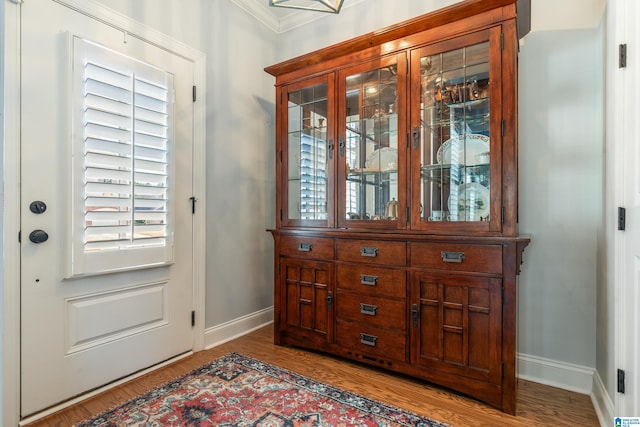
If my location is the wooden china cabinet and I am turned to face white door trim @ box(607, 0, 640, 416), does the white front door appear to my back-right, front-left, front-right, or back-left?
back-right

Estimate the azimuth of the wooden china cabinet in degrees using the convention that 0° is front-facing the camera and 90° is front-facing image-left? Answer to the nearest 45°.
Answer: approximately 45°

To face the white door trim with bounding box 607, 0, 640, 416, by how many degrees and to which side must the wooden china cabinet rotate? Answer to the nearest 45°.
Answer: approximately 90° to its left

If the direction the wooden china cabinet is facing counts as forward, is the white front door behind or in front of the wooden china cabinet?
in front
